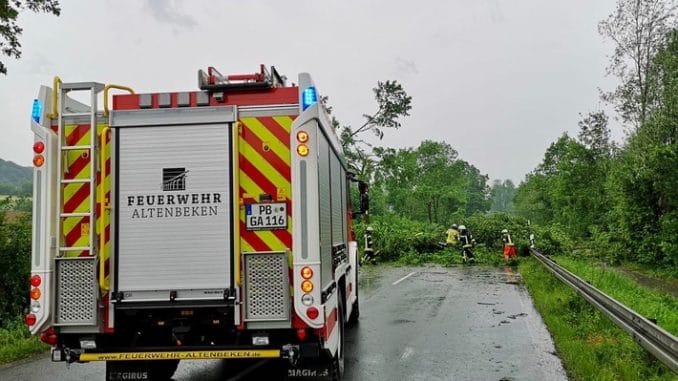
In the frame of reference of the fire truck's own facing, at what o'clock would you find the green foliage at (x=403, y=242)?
The green foliage is roughly at 1 o'clock from the fire truck.

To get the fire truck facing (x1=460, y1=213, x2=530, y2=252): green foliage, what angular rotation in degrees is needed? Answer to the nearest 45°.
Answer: approximately 45° to its right

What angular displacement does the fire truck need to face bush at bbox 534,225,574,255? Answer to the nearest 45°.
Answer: approximately 45° to its right

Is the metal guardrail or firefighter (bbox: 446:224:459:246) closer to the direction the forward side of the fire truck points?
the firefighter

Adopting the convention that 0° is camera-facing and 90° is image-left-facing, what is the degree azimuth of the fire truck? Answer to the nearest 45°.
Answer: approximately 180°

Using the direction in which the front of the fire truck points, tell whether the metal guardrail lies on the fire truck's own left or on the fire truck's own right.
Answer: on the fire truck's own right
